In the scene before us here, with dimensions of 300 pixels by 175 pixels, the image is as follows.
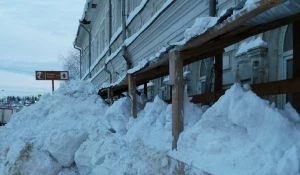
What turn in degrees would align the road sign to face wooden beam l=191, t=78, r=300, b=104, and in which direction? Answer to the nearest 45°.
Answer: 0° — it already faces it

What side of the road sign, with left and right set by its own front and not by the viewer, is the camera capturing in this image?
front

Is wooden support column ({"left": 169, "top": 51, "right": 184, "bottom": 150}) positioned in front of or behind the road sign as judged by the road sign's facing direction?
in front

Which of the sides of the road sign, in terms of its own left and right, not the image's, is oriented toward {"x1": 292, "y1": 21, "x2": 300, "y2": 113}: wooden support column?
front

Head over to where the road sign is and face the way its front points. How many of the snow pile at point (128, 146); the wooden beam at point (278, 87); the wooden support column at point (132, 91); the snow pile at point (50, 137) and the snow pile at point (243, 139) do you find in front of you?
5

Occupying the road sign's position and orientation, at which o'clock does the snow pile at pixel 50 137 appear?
The snow pile is roughly at 12 o'clock from the road sign.

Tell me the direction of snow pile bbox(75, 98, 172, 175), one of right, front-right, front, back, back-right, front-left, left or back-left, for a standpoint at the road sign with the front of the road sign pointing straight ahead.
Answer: front

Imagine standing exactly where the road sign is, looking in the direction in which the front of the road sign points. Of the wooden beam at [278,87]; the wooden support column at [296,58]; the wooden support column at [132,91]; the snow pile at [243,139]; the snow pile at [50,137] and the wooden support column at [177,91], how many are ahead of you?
6

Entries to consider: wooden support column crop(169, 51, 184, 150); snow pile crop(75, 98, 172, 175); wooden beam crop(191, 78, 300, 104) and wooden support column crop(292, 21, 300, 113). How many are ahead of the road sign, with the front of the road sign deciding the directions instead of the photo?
4

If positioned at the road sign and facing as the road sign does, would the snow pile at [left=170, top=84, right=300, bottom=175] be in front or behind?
in front
